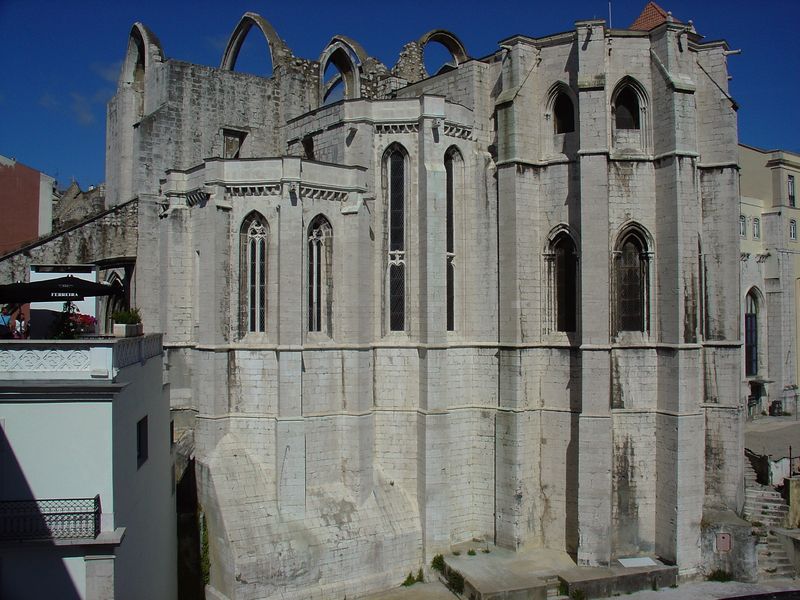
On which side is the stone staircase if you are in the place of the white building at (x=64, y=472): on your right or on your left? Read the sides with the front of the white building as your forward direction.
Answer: on your left

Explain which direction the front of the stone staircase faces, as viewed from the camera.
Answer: facing the viewer

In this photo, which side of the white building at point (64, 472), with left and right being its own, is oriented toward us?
front

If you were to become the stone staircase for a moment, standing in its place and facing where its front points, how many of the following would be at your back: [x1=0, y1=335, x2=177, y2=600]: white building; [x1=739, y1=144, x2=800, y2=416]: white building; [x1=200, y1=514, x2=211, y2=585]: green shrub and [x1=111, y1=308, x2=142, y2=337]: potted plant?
1

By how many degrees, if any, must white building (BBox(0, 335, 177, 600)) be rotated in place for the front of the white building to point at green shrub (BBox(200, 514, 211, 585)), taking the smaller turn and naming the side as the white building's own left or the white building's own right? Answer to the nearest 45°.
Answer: approximately 135° to the white building's own left

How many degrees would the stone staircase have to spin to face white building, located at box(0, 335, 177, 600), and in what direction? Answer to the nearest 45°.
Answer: approximately 45° to its right

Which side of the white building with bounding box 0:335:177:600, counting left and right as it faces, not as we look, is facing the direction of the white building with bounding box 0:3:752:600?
left

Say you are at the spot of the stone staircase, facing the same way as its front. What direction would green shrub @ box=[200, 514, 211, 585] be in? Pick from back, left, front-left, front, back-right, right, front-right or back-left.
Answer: front-right

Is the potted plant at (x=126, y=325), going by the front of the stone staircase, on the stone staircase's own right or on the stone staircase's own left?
on the stone staircase's own right

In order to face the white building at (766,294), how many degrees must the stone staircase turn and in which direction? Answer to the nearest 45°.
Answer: approximately 180°

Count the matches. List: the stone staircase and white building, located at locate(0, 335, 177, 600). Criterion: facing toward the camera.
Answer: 2
